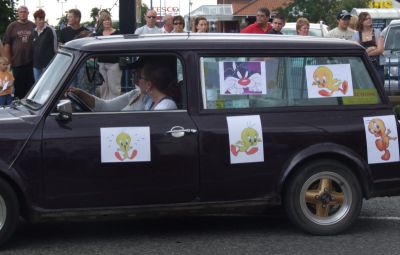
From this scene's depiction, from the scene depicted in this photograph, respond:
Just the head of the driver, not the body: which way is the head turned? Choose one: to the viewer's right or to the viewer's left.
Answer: to the viewer's left

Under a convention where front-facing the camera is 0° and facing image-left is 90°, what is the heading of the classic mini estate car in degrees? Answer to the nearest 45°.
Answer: approximately 90°

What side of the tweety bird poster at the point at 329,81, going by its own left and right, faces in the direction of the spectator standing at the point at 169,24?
back

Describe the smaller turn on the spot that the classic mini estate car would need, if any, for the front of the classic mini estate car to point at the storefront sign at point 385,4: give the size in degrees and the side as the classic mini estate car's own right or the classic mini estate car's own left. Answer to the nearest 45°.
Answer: approximately 90° to the classic mini estate car's own right

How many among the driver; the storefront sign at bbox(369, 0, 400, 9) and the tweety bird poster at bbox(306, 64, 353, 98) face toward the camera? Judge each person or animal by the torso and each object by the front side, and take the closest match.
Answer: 2

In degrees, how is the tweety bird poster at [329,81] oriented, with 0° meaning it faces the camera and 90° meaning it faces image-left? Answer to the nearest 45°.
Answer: approximately 0°

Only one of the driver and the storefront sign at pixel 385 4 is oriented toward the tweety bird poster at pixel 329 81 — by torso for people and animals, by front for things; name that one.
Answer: the storefront sign

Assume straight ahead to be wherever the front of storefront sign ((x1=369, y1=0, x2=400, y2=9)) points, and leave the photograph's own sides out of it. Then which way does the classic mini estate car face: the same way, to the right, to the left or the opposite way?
to the right

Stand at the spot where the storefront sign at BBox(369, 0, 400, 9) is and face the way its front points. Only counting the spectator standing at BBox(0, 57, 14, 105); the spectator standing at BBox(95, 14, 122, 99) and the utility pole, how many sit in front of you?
3

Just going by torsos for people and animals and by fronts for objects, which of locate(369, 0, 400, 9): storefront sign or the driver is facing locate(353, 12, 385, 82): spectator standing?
the storefront sign

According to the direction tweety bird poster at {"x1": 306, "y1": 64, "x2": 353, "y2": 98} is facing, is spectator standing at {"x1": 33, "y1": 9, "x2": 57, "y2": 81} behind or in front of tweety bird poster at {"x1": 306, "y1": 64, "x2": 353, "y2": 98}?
behind

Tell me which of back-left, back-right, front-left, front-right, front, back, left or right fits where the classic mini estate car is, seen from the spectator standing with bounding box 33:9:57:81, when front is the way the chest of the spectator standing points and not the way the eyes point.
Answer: front-left

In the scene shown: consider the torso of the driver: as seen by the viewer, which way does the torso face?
to the viewer's left

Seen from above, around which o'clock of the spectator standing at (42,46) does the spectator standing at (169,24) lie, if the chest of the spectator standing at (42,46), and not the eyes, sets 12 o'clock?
the spectator standing at (169,24) is roughly at 7 o'clock from the spectator standing at (42,46).

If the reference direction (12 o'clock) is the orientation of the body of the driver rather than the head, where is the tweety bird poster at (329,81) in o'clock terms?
The tweety bird poster is roughly at 6 o'clock from the driver.

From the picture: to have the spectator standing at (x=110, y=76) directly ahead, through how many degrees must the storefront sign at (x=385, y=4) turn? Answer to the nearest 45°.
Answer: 0° — it already faces them

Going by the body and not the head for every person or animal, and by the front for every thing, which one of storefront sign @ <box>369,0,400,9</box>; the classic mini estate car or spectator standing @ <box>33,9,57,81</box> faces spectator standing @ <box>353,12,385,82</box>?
the storefront sign
